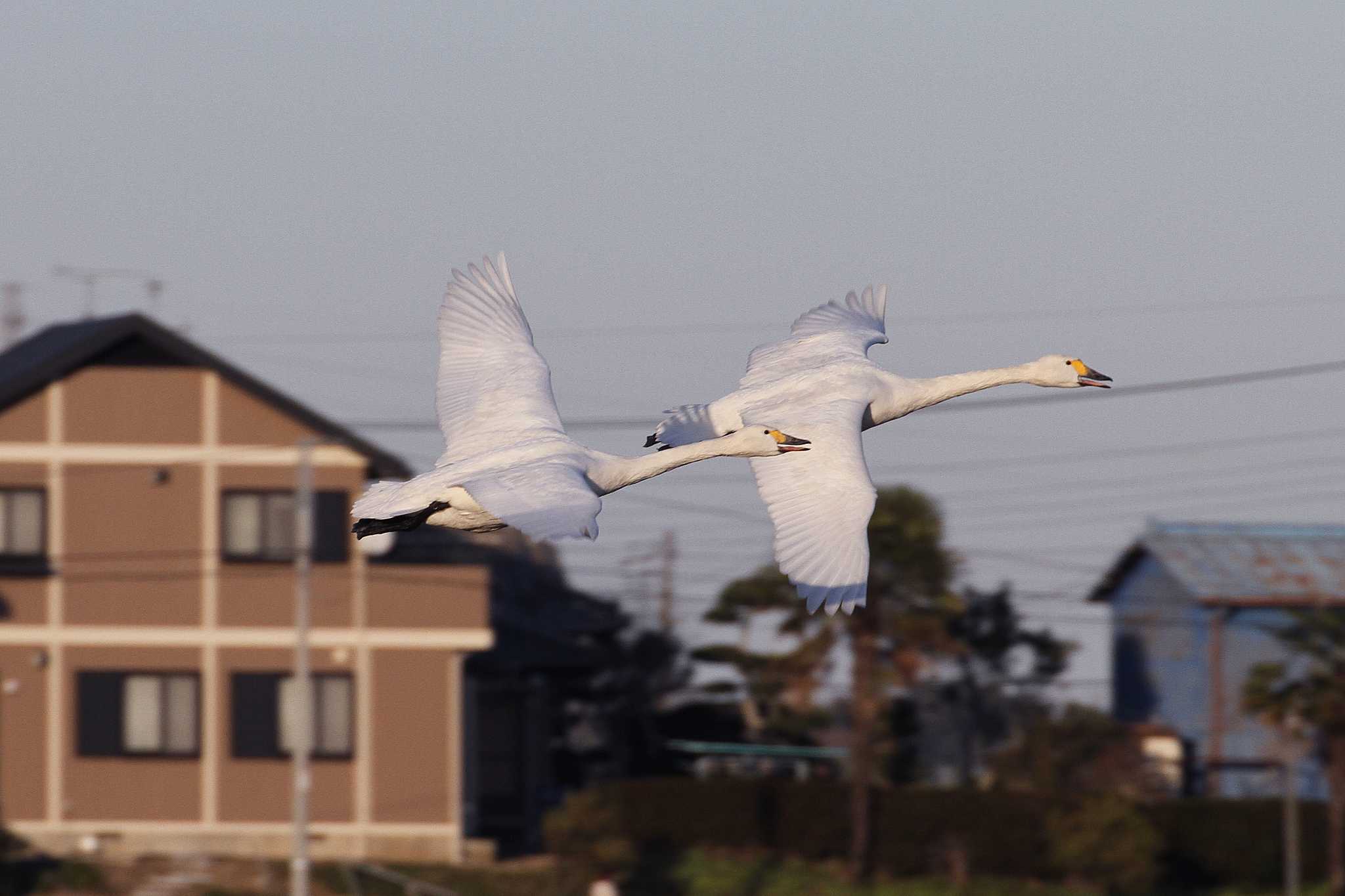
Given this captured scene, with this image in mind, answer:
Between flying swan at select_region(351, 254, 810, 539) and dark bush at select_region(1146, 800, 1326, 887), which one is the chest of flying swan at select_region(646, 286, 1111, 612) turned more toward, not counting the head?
the dark bush

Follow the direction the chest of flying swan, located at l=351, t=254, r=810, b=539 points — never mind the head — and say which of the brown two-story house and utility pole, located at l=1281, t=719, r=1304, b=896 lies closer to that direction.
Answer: the utility pole

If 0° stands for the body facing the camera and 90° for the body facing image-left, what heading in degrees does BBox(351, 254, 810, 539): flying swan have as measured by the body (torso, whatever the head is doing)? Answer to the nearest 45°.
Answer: approximately 270°

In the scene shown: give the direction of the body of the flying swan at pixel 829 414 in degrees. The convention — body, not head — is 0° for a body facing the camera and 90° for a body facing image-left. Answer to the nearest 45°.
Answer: approximately 270°

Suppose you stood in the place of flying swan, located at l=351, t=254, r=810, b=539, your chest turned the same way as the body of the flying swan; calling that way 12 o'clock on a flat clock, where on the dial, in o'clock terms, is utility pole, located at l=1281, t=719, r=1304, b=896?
The utility pole is roughly at 10 o'clock from the flying swan.

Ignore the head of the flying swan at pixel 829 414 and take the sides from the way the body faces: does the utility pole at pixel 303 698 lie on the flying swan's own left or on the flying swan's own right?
on the flying swan's own left

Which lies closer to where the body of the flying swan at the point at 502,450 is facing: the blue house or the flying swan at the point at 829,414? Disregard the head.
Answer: the flying swan

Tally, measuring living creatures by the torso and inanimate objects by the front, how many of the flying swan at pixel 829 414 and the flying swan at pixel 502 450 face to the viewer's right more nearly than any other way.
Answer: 2

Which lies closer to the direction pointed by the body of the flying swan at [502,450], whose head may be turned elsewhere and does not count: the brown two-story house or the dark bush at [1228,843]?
the dark bush

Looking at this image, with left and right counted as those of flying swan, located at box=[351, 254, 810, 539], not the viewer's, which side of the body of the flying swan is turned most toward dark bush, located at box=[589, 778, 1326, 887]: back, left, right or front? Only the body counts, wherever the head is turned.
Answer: left

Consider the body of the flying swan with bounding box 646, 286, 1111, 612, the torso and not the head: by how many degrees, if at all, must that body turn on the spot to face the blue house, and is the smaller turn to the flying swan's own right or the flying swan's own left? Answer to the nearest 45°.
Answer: approximately 90° to the flying swan's own left
